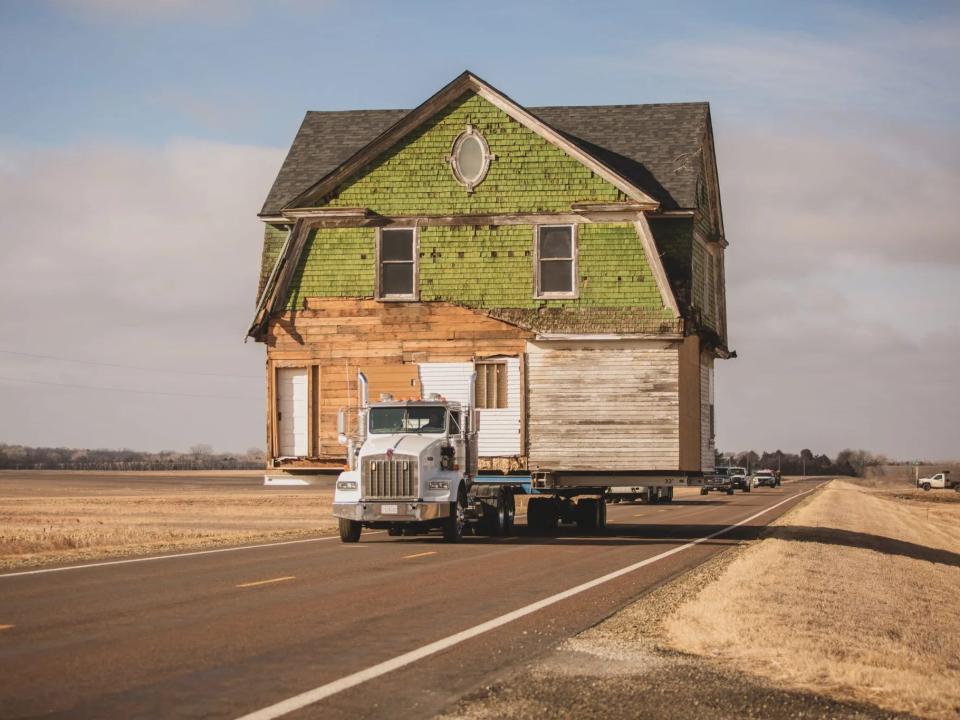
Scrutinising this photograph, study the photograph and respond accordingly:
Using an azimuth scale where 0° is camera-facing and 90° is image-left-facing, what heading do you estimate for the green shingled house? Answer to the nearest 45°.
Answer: approximately 0°
